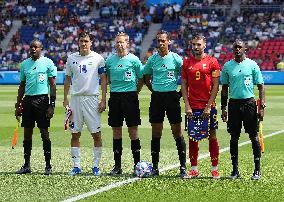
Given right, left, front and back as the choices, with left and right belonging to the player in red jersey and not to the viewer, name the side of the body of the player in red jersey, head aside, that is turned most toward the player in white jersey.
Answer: right

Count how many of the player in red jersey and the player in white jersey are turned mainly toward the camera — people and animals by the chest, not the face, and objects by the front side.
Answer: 2

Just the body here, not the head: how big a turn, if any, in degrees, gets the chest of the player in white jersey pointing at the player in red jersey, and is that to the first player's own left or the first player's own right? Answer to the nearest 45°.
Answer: approximately 90° to the first player's own left

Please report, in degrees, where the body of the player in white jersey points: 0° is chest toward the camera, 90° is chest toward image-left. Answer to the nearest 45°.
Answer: approximately 0°

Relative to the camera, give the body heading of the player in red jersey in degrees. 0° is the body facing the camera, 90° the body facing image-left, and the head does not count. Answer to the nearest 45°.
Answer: approximately 0°
